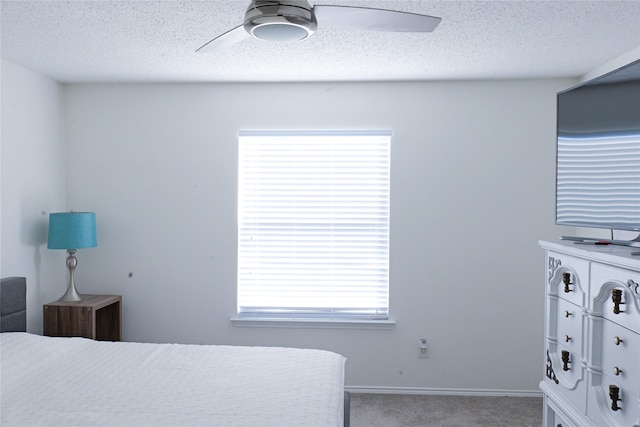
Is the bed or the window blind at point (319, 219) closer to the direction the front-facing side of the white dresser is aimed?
the bed

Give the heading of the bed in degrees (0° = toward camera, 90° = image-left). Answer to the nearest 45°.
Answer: approximately 270°

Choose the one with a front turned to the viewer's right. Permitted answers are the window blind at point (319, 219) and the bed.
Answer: the bed

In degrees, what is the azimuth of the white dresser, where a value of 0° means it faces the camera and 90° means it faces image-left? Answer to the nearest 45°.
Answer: approximately 45°

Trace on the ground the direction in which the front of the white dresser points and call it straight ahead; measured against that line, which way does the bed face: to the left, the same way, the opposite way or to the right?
the opposite way

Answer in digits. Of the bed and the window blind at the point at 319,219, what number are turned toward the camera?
1

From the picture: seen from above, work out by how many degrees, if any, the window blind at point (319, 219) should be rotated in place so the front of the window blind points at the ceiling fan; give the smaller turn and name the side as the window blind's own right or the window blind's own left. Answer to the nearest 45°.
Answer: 0° — it already faces it

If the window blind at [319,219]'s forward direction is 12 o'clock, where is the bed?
The bed is roughly at 1 o'clock from the window blind.
